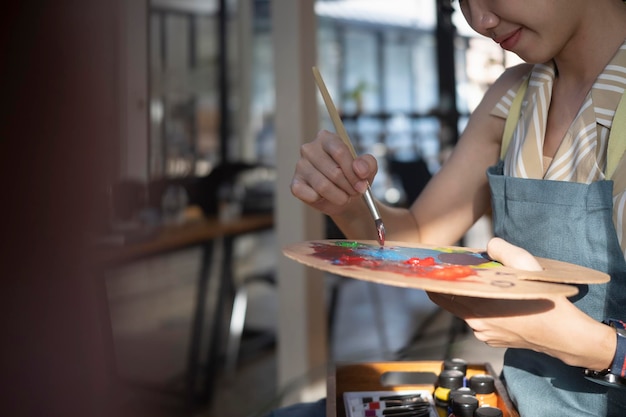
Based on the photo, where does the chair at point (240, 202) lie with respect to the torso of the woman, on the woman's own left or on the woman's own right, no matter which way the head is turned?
on the woman's own right

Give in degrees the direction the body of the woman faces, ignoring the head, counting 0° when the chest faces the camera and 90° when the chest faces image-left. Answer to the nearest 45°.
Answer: approximately 45°

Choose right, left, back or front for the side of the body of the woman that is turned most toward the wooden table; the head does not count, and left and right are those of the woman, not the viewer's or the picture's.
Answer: right
